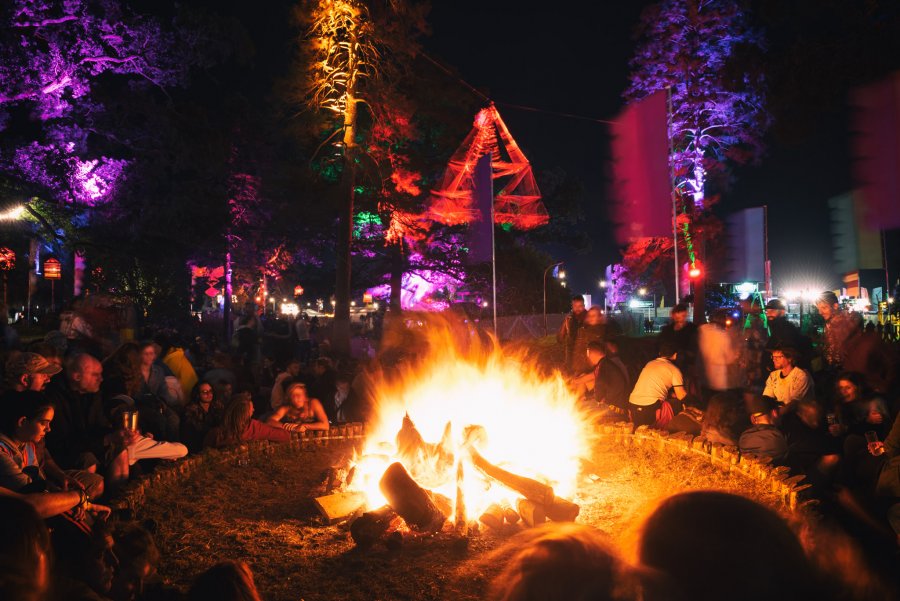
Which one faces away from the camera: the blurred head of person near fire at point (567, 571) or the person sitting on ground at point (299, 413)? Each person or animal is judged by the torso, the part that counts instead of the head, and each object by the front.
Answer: the blurred head of person near fire at point (567, 571)

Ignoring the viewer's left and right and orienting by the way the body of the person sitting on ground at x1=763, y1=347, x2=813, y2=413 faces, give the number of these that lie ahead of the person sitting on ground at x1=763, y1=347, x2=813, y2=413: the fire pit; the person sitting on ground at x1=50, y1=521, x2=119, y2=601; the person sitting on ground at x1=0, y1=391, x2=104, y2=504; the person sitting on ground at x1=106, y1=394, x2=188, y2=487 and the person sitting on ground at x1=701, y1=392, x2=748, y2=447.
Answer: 5

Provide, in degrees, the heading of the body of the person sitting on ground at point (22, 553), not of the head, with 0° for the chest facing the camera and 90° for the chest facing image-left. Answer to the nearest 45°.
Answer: approximately 225°

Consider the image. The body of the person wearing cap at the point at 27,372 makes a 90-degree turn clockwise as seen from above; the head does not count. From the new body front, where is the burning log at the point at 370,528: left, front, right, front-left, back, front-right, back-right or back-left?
front-left

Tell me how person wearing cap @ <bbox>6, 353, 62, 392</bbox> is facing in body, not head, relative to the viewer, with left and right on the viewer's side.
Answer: facing to the right of the viewer

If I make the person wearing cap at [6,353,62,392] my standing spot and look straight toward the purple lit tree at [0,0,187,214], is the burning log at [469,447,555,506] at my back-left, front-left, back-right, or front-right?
back-right

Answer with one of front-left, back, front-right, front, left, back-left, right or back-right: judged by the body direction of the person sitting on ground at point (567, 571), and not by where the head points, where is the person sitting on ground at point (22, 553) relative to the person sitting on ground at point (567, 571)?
left

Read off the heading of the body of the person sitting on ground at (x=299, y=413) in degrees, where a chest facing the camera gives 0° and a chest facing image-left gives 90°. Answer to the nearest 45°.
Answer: approximately 0°

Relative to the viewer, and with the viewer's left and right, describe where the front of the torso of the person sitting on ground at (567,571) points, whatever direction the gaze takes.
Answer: facing away from the viewer

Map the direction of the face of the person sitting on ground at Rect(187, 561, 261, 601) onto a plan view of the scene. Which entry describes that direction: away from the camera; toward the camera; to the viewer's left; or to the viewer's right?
away from the camera

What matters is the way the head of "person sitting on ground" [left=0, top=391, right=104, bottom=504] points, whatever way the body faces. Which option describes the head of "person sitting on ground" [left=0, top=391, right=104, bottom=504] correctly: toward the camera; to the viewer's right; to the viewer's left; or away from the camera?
to the viewer's right

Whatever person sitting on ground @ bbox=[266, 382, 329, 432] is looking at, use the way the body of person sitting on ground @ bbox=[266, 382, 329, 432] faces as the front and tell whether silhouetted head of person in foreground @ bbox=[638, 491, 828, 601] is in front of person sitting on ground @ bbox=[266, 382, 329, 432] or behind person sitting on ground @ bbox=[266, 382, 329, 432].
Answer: in front

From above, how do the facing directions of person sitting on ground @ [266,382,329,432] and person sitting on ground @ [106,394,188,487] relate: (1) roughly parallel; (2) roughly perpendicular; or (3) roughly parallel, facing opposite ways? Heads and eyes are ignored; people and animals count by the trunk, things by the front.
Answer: roughly perpendicular

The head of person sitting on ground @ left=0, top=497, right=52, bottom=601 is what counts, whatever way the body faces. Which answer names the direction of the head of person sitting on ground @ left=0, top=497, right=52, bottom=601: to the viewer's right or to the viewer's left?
to the viewer's right

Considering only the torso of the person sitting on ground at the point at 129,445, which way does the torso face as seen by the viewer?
to the viewer's right

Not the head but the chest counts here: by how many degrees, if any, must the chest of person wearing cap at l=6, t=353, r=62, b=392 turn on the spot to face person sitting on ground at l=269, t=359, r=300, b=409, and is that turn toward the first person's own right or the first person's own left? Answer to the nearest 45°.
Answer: approximately 45° to the first person's own left

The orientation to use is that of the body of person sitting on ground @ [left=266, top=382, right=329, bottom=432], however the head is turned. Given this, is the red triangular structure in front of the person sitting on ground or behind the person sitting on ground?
behind
